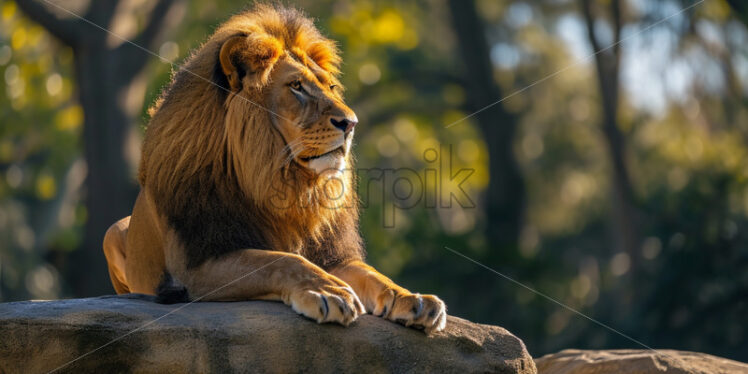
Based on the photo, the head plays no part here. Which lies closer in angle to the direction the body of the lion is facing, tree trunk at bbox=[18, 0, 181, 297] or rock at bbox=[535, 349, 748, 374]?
the rock

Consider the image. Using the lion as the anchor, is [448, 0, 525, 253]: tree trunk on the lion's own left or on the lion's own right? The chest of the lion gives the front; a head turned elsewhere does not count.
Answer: on the lion's own left

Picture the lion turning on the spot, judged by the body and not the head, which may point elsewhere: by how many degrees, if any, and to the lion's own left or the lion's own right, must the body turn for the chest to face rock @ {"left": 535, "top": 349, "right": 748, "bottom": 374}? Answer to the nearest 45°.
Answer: approximately 45° to the lion's own left

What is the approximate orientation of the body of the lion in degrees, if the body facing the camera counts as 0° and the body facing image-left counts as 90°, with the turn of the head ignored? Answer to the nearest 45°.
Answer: approximately 315°

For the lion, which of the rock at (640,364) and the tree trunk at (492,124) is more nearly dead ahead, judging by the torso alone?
the rock
